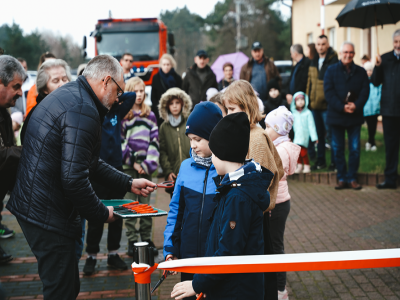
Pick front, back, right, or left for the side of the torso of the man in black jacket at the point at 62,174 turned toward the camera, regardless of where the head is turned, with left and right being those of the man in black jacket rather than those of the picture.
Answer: right

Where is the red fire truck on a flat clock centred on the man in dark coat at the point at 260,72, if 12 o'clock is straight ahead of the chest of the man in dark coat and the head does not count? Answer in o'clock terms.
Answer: The red fire truck is roughly at 5 o'clock from the man in dark coat.

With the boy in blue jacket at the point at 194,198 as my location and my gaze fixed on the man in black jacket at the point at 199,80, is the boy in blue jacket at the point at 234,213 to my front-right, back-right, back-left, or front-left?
back-right

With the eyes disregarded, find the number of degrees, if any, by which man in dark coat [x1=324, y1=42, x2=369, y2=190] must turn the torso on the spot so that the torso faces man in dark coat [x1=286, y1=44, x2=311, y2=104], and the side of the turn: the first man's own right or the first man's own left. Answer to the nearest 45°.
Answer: approximately 135° to the first man's own right

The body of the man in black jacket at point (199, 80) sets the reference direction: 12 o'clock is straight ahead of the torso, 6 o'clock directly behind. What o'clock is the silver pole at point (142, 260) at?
The silver pole is roughly at 12 o'clock from the man in black jacket.

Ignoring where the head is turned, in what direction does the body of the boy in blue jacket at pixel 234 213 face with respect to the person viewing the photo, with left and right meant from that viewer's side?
facing to the left of the viewer

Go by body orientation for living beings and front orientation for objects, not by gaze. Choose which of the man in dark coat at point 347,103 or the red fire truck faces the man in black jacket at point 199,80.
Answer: the red fire truck

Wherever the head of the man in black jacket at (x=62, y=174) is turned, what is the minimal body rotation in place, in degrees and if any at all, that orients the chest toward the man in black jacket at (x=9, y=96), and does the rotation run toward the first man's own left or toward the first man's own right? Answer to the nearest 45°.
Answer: approximately 135° to the first man's own left

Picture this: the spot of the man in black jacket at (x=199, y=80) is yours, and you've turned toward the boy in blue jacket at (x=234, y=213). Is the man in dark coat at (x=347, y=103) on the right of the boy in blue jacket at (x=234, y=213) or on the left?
left

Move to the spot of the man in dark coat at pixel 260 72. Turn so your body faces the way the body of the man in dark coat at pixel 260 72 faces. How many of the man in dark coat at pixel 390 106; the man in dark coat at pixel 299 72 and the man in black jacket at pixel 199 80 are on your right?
1

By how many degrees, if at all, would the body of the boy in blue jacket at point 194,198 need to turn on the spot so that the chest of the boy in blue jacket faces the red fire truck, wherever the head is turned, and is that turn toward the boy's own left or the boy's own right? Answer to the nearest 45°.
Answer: approximately 180°

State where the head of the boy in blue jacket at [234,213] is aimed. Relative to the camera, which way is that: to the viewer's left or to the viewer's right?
to the viewer's left
